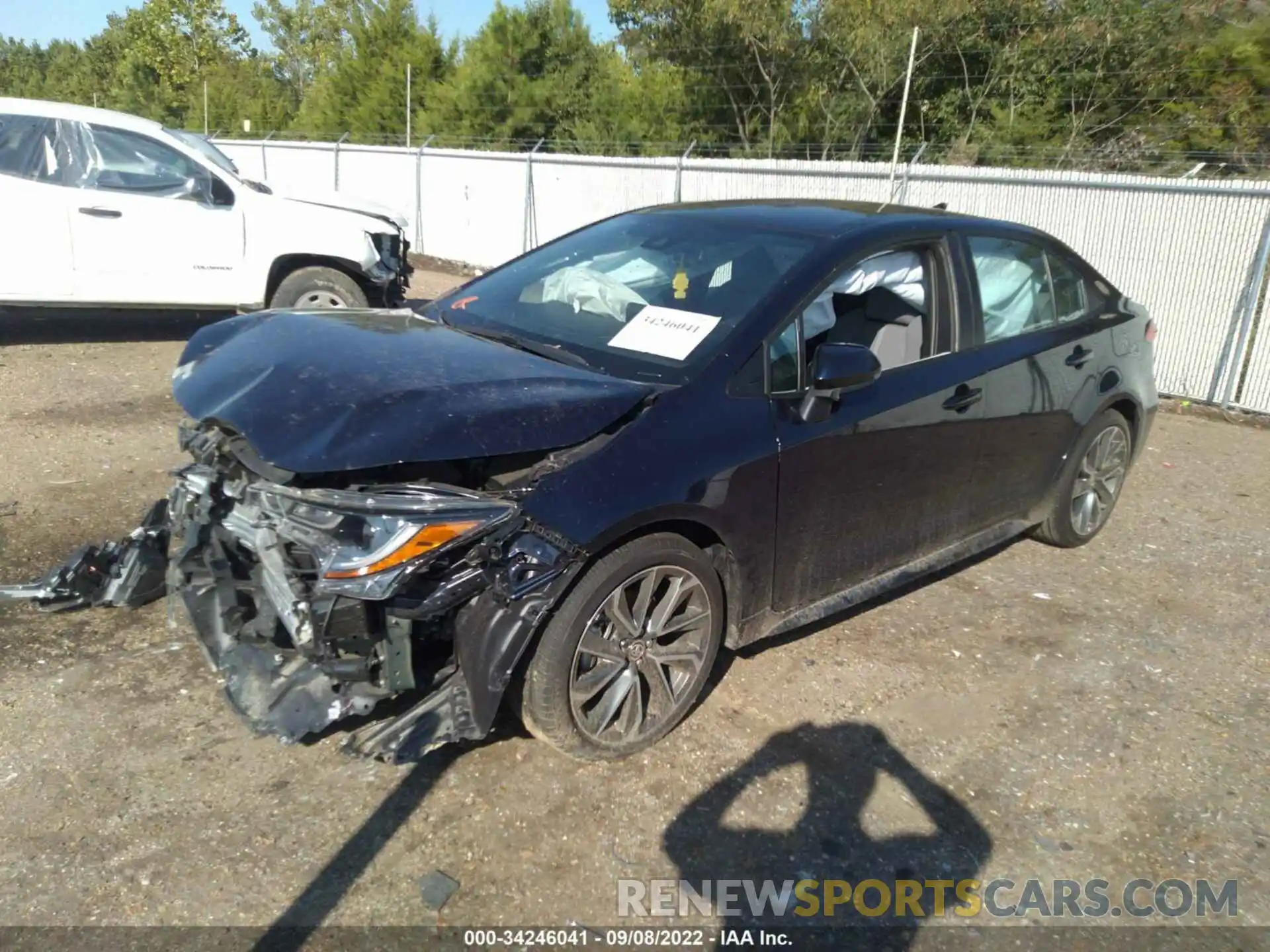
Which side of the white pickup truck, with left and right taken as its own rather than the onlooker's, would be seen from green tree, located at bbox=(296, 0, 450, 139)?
left

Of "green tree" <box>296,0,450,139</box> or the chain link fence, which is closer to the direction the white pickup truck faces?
the chain link fence

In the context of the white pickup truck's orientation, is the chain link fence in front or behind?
in front

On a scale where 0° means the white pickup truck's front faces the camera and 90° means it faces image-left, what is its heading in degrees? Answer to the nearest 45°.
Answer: approximately 270°

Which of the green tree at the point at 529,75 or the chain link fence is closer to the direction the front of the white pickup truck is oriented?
the chain link fence

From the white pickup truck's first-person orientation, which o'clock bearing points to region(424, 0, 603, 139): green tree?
The green tree is roughly at 10 o'clock from the white pickup truck.
